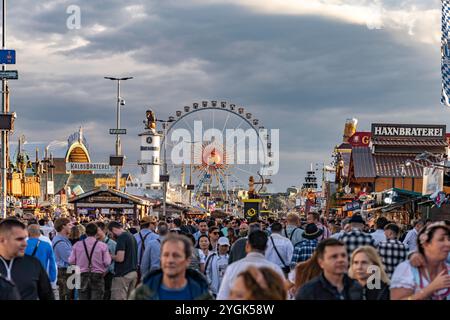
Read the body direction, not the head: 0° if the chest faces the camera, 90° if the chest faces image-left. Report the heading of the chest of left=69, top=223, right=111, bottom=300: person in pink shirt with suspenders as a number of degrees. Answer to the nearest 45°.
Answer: approximately 180°

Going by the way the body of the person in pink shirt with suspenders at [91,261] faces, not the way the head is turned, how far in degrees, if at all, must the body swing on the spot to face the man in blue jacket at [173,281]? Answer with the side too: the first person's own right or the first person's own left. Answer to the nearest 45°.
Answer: approximately 180°

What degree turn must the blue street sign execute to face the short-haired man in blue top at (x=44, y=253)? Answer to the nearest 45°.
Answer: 0° — it already faces them

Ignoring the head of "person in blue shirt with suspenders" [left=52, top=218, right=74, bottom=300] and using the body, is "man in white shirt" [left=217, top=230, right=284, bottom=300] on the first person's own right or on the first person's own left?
on the first person's own right

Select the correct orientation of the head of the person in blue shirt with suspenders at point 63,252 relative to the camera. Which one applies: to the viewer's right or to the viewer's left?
to the viewer's right

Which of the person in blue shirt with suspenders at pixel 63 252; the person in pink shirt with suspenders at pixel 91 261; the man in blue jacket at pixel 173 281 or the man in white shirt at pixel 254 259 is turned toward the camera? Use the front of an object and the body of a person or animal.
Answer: the man in blue jacket

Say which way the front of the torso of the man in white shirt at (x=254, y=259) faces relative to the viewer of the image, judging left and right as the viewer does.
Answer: facing away from the viewer
